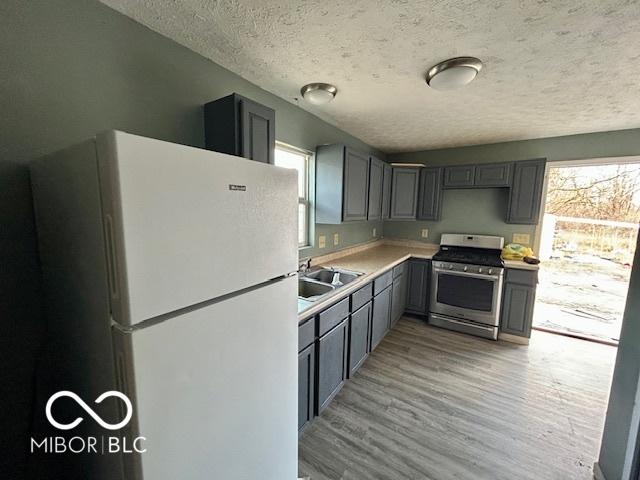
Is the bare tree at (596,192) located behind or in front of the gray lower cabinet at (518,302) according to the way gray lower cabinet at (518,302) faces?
behind

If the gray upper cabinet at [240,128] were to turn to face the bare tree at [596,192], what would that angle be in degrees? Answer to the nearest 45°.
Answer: approximately 45° to its left

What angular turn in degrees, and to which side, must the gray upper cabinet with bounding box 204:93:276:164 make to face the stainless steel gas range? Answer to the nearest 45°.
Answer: approximately 45° to its left

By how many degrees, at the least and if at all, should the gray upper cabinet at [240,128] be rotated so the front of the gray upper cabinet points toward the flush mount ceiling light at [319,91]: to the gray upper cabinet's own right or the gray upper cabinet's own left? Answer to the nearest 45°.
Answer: approximately 90° to the gray upper cabinet's own left

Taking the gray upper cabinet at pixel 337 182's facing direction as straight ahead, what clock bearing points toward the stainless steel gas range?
The stainless steel gas range is roughly at 10 o'clock from the gray upper cabinet.

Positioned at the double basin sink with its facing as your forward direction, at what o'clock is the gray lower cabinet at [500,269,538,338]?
The gray lower cabinet is roughly at 10 o'clock from the double basin sink.

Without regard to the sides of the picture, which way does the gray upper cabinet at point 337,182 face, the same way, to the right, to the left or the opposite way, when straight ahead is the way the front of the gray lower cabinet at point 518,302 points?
to the left

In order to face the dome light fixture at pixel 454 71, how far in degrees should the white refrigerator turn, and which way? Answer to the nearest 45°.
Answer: approximately 45° to its left

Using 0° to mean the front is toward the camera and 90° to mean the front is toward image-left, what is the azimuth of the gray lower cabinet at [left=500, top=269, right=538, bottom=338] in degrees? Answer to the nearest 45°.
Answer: approximately 0°

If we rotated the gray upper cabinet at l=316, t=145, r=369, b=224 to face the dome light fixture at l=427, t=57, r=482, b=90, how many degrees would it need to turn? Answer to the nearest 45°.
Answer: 0° — it already faces it

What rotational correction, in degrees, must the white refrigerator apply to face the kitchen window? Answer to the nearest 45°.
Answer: approximately 90° to its left
